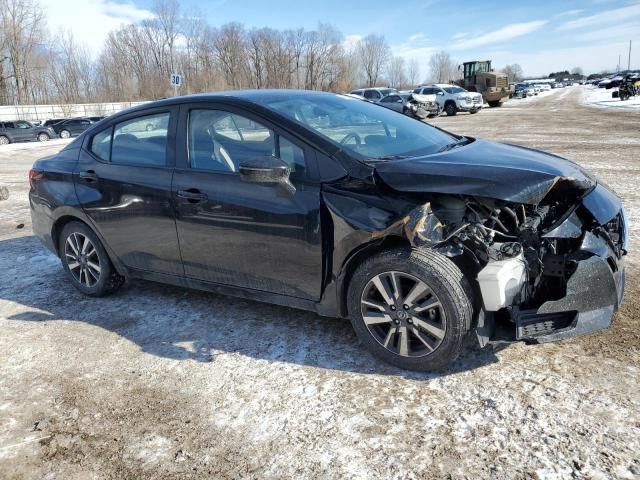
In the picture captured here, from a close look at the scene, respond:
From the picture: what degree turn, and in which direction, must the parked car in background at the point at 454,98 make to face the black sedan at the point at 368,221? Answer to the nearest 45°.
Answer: approximately 45° to its right

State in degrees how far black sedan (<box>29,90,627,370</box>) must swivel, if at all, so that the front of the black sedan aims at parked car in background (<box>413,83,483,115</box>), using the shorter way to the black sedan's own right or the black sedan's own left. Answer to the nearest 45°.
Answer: approximately 135° to the black sedan's own left

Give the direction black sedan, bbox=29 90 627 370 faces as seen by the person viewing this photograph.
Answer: facing the viewer and to the right of the viewer

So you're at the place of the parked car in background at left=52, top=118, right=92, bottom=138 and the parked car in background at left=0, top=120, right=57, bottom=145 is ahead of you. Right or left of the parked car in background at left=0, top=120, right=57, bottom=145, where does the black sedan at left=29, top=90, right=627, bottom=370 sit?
left

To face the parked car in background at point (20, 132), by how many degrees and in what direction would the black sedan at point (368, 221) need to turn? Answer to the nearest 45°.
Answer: approximately 180°

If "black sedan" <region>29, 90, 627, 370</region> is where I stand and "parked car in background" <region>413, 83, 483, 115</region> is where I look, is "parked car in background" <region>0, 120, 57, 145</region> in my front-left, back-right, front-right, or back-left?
front-left

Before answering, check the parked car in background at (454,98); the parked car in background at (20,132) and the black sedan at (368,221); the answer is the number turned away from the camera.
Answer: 0
